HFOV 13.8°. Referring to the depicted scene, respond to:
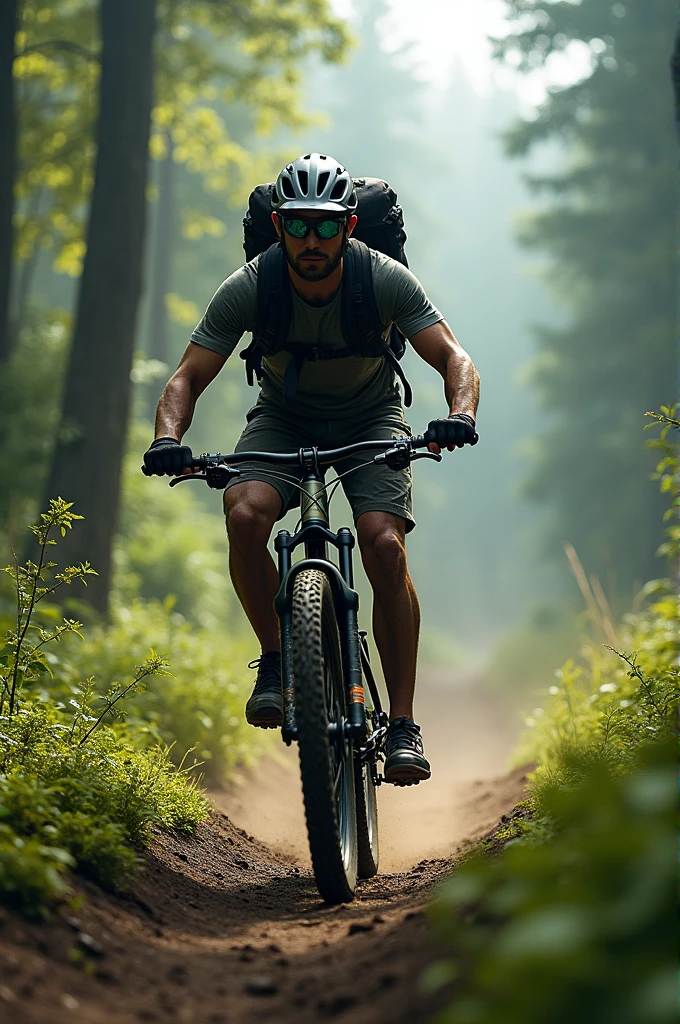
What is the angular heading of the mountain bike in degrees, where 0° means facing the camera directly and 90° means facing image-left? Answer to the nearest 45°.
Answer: approximately 0°

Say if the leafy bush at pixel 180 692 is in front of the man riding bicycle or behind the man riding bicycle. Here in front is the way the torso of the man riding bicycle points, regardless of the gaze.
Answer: behind

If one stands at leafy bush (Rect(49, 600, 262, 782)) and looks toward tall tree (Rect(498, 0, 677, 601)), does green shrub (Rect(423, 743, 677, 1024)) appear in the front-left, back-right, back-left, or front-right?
back-right

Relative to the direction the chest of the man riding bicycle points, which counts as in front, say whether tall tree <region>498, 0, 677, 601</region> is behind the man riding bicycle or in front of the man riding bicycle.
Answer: behind

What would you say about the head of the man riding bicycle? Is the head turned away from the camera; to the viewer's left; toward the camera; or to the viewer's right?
toward the camera

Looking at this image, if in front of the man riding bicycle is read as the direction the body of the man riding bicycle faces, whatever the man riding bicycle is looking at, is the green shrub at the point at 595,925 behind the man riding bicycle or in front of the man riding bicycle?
in front

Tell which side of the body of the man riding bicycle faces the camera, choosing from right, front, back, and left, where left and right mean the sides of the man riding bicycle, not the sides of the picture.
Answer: front

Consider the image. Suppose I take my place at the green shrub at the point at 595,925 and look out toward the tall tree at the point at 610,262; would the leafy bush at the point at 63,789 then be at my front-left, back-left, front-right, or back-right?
front-left
